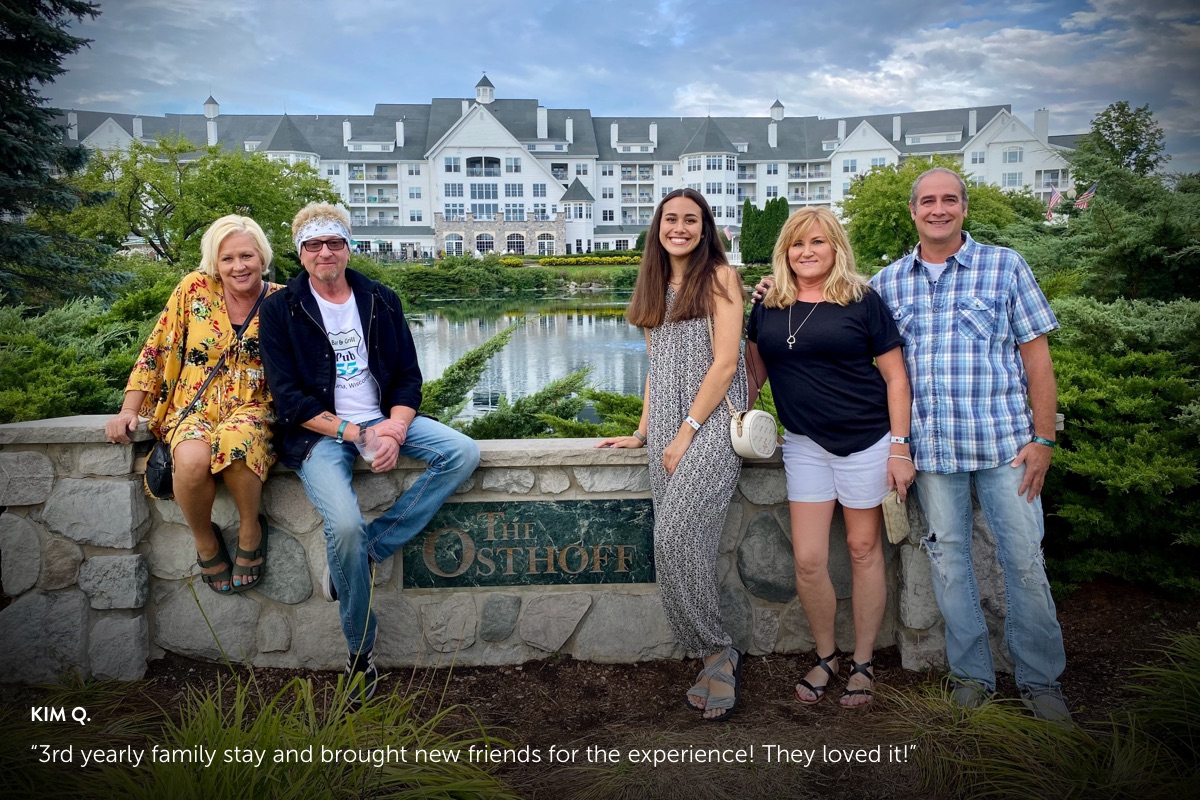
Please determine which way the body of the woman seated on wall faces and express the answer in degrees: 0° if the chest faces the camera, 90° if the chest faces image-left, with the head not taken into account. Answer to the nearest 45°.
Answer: approximately 0°

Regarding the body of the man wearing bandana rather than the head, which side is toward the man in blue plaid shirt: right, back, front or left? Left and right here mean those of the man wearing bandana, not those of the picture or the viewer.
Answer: left

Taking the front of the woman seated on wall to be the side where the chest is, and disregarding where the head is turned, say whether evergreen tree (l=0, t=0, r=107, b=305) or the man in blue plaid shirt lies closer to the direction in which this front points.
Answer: the man in blue plaid shirt

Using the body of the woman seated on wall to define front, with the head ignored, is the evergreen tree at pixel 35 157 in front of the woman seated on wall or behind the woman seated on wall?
behind

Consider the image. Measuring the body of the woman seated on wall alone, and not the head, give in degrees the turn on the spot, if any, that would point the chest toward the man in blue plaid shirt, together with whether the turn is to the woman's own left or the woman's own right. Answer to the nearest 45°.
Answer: approximately 45° to the woman's own left

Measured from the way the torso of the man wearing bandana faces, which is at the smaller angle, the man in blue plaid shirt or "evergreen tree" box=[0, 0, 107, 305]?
the man in blue plaid shirt

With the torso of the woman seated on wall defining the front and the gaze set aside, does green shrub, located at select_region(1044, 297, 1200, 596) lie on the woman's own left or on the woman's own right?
on the woman's own left

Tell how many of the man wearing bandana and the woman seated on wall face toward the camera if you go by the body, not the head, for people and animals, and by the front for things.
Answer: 2
